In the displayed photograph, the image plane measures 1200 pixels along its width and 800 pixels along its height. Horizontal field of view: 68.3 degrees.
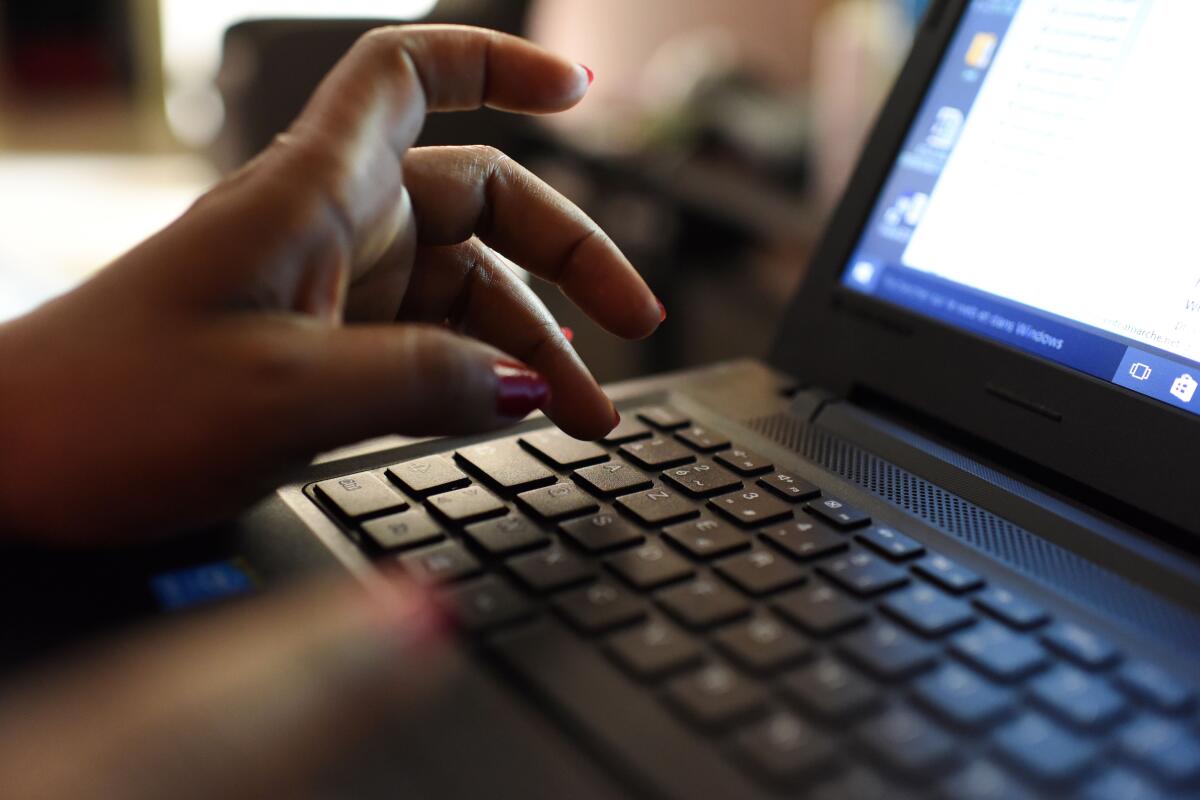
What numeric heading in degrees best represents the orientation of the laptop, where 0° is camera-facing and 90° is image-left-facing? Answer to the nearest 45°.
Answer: approximately 45°
